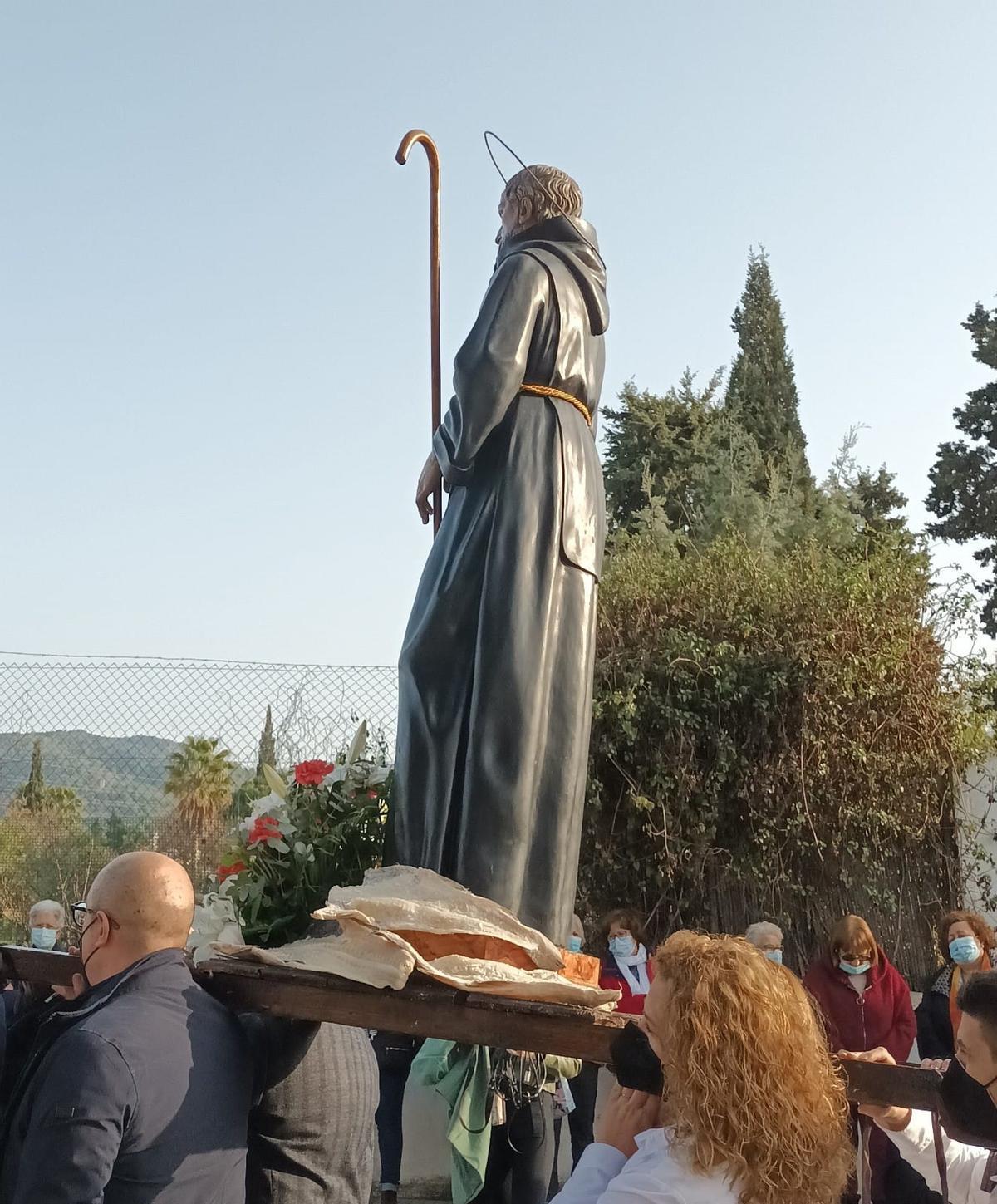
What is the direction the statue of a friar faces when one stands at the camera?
facing away from the viewer and to the left of the viewer

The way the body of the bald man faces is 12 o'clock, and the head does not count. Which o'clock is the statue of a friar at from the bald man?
The statue of a friar is roughly at 3 o'clock from the bald man.

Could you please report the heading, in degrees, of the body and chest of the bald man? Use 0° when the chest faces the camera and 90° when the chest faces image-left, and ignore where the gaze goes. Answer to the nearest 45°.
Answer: approximately 135°

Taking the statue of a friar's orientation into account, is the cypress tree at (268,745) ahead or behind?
ahead

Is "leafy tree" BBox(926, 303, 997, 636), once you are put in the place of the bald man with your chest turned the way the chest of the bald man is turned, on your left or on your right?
on your right

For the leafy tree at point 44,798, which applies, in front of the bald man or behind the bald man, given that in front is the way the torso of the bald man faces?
in front

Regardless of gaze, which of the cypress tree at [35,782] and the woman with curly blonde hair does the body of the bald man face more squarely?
the cypress tree

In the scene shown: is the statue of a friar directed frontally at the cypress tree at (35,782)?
yes

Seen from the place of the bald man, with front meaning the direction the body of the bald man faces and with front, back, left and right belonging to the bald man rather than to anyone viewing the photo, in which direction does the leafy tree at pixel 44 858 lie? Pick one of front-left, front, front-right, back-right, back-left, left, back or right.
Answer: front-right

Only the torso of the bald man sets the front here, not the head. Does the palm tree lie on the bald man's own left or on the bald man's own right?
on the bald man's own right

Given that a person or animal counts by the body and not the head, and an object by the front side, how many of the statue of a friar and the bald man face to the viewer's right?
0

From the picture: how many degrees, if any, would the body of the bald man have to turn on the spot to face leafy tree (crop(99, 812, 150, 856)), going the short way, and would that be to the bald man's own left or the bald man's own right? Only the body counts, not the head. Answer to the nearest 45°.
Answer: approximately 45° to the bald man's own right

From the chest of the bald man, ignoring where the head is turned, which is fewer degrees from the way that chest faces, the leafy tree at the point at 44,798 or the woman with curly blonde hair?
the leafy tree
